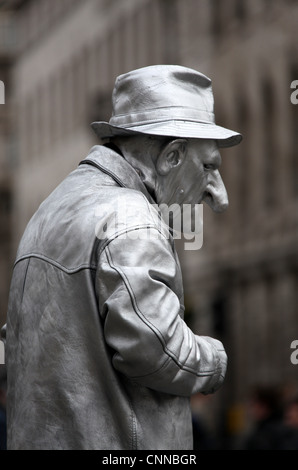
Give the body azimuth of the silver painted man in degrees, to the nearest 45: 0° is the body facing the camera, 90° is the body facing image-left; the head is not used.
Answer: approximately 225°

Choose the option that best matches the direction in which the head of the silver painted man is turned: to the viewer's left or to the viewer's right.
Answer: to the viewer's right
